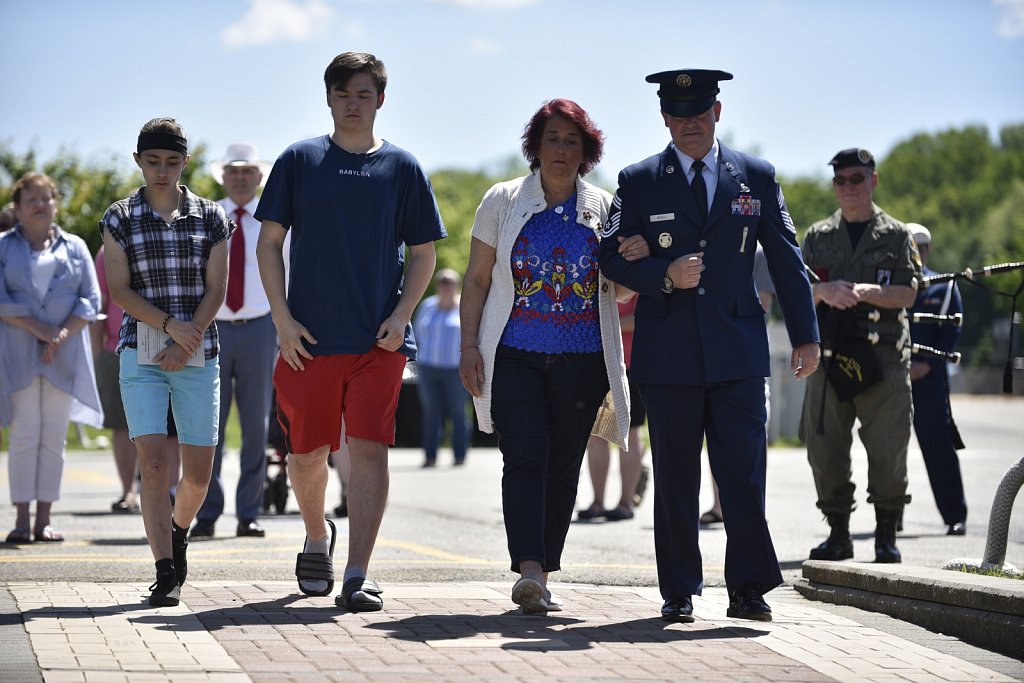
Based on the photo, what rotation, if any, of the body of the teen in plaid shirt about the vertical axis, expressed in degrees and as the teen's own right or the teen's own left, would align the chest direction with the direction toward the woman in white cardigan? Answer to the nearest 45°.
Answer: approximately 90° to the teen's own left

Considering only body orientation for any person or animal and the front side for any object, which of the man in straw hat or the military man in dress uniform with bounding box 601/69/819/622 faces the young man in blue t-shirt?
the man in straw hat

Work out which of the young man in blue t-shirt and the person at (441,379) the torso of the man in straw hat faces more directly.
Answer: the young man in blue t-shirt

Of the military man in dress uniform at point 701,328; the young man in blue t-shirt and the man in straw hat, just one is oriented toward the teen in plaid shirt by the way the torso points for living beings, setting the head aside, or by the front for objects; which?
the man in straw hat

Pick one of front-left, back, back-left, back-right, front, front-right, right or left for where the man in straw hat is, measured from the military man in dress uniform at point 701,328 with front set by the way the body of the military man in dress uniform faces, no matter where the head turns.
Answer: back-right

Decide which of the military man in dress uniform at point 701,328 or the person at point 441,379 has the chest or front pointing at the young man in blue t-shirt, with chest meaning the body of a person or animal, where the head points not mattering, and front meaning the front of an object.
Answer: the person
